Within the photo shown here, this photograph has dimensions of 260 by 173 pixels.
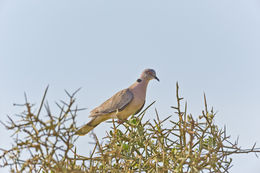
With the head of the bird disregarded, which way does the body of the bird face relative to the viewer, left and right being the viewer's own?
facing to the right of the viewer
